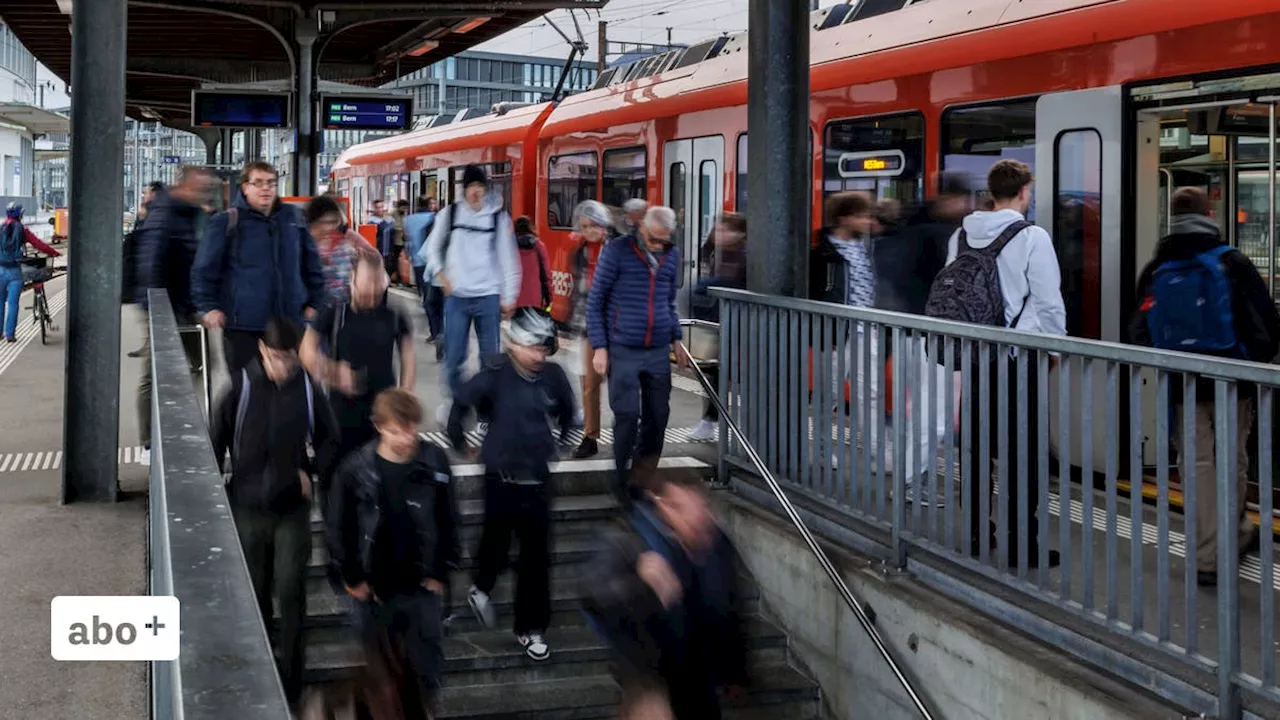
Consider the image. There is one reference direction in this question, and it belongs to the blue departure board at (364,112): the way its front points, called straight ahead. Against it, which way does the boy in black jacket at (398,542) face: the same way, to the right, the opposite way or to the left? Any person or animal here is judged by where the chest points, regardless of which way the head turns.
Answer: the same way

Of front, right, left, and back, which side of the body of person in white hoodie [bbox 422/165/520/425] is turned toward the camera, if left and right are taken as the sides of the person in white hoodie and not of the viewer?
front

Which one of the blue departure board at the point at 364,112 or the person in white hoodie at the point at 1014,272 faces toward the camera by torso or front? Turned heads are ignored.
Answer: the blue departure board

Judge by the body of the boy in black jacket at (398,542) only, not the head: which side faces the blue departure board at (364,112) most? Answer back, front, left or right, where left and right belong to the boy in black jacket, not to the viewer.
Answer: back

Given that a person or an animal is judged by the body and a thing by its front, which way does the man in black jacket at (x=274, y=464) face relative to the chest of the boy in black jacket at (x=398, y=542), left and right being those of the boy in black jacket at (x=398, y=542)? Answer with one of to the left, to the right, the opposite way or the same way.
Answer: the same way

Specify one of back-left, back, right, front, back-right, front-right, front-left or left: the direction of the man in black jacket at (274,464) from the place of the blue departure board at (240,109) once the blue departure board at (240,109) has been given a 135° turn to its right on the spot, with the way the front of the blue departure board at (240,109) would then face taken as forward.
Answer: back-left

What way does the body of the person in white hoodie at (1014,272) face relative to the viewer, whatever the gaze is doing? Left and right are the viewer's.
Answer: facing away from the viewer and to the right of the viewer

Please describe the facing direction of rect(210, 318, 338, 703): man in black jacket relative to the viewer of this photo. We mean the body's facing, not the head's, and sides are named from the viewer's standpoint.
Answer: facing the viewer

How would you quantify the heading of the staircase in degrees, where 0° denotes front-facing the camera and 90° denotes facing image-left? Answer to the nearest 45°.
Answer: approximately 0°

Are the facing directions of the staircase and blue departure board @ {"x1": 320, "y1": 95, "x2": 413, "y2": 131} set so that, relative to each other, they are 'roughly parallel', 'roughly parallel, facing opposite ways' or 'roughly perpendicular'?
roughly parallel

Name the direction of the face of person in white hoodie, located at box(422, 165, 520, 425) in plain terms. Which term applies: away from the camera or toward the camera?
toward the camera

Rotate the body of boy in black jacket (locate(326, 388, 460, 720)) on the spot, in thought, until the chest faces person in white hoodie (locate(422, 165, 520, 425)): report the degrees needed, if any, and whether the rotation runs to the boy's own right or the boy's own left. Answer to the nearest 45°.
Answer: approximately 180°

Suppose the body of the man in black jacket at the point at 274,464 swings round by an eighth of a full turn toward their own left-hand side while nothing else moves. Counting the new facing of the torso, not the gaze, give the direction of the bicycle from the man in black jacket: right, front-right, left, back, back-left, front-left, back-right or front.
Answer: back-left

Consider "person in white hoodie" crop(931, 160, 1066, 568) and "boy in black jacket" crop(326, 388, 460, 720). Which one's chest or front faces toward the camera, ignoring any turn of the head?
the boy in black jacket

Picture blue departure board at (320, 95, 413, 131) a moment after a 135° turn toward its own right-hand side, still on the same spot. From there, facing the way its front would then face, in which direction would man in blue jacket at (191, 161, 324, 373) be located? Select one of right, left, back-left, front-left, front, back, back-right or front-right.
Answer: back-left

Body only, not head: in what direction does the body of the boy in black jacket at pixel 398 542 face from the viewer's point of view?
toward the camera
